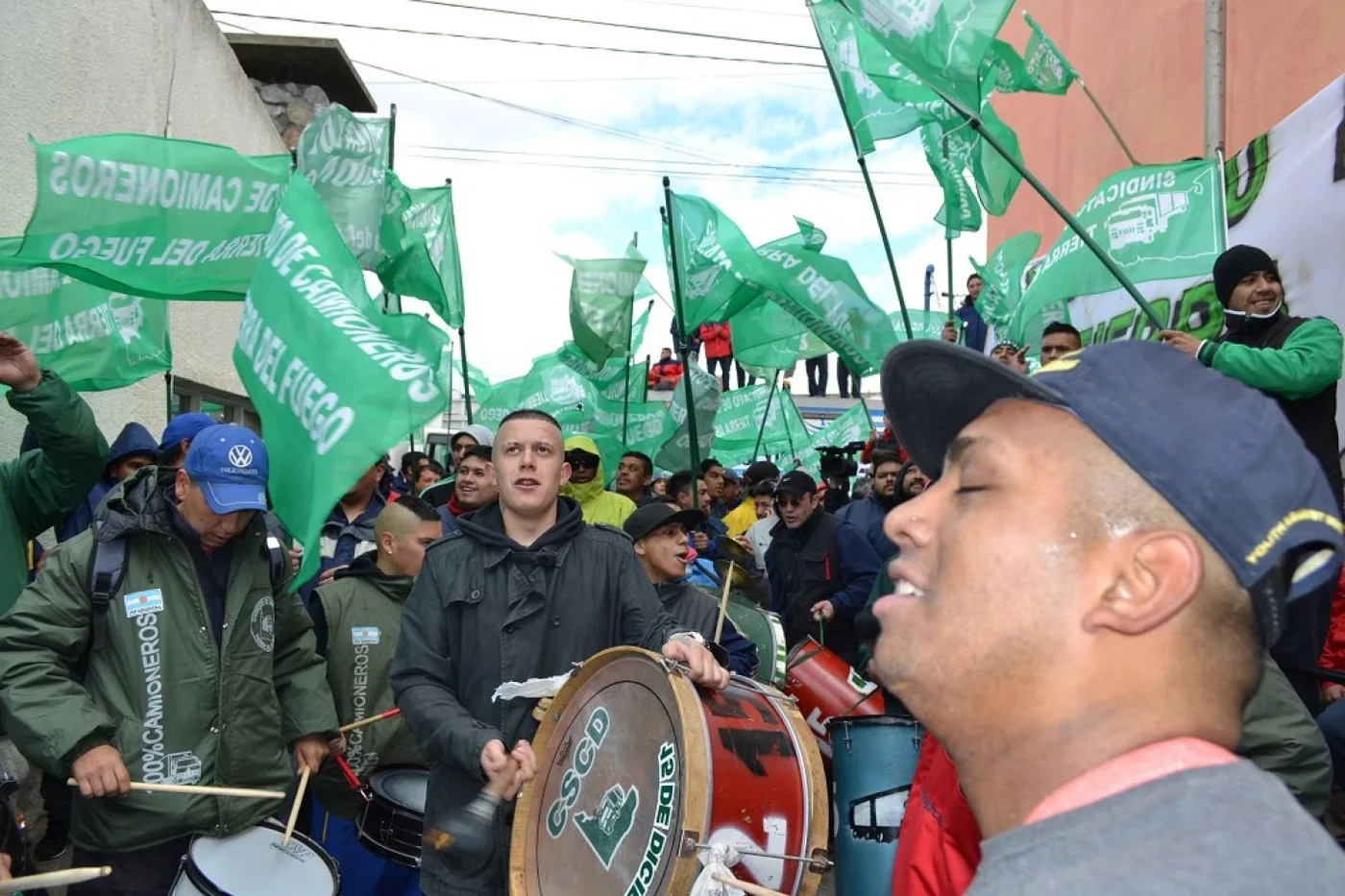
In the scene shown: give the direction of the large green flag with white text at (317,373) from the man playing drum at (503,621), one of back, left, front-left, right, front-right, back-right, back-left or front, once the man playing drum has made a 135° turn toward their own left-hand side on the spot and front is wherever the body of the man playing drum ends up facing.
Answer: left

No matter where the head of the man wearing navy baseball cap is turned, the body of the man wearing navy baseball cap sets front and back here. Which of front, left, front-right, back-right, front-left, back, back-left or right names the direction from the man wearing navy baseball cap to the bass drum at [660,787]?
front-right

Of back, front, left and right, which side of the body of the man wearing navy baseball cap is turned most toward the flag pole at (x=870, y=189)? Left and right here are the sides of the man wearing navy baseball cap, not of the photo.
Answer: right

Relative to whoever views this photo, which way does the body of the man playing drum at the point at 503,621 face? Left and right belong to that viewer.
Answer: facing the viewer

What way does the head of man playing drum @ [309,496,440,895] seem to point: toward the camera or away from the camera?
toward the camera

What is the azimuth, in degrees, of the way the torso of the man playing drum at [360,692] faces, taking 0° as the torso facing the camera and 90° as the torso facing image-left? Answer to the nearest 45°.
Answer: approximately 315°

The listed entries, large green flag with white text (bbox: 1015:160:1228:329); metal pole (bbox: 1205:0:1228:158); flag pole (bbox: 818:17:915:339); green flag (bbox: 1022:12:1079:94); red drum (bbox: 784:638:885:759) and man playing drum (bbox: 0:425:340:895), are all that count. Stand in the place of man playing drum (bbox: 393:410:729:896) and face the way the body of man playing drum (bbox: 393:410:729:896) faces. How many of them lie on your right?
1

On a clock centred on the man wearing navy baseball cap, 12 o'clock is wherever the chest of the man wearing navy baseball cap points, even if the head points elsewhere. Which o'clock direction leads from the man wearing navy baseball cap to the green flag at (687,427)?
The green flag is roughly at 2 o'clock from the man wearing navy baseball cap.

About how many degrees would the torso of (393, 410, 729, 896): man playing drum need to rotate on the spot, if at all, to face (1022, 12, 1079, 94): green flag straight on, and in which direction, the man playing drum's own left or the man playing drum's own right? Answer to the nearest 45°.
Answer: approximately 135° to the man playing drum's own left

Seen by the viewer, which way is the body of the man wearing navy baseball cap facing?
to the viewer's left

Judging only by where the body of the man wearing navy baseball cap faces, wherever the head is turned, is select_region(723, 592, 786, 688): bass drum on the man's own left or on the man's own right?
on the man's own right

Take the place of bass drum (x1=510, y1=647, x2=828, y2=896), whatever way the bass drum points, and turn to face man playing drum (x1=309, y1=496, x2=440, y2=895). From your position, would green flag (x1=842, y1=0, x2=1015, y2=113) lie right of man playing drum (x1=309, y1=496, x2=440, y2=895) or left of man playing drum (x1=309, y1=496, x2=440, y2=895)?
right

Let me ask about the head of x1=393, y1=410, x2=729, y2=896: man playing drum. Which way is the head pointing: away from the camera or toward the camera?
toward the camera

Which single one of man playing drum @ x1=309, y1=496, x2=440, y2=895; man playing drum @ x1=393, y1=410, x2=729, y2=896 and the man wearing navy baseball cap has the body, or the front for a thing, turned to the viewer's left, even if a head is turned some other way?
the man wearing navy baseball cap

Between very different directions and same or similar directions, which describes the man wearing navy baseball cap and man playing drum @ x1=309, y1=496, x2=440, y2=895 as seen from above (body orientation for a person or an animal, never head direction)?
very different directions

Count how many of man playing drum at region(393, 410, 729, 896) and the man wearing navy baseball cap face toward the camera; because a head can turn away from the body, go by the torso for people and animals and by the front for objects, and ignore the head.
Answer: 1

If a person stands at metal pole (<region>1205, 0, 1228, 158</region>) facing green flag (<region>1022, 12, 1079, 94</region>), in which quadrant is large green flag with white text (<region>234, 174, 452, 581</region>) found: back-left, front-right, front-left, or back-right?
front-left

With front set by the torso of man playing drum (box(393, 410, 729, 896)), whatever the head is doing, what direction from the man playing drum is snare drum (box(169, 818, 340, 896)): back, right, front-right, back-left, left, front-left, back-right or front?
right

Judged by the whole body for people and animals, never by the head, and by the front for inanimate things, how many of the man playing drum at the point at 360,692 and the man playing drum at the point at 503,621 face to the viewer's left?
0

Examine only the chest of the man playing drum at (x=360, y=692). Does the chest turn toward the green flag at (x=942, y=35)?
no

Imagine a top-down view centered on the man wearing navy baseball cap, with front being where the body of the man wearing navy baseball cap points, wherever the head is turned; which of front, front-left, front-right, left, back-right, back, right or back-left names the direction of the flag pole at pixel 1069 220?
right

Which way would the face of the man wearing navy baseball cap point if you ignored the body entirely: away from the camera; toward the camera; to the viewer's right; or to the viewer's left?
to the viewer's left
